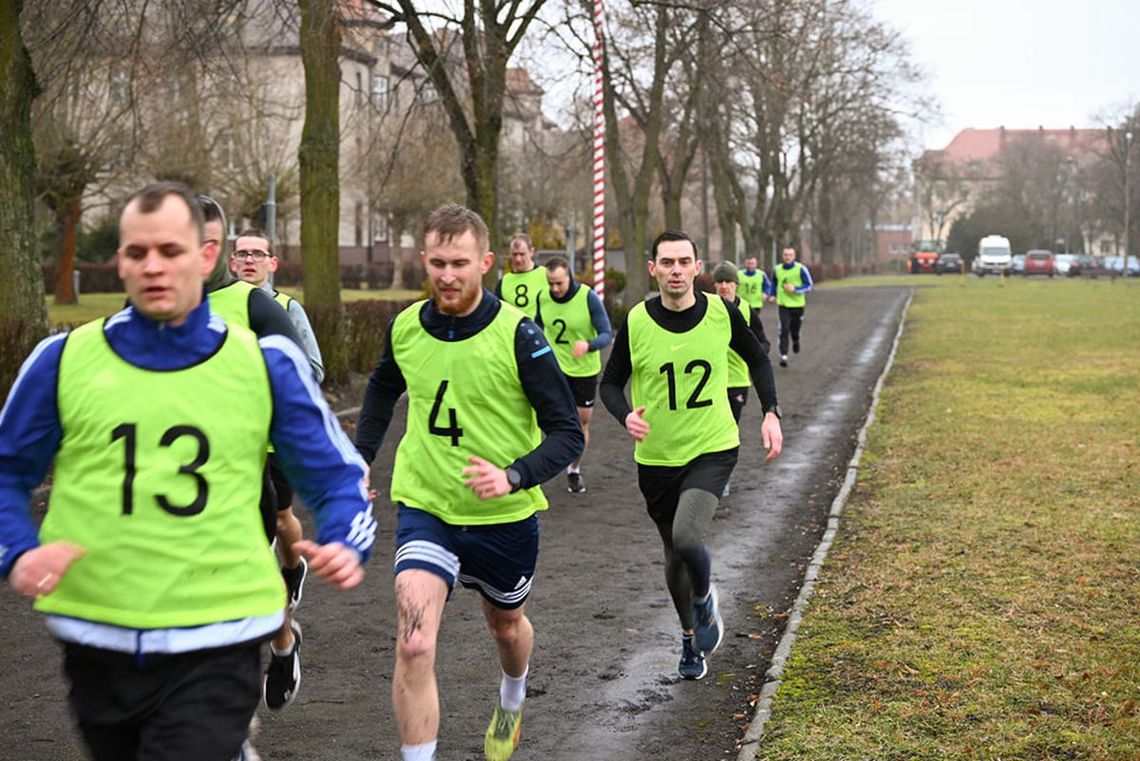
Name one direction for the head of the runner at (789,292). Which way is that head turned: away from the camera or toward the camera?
toward the camera

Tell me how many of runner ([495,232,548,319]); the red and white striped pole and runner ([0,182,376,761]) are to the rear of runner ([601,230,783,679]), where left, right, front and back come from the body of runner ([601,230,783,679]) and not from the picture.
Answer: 2

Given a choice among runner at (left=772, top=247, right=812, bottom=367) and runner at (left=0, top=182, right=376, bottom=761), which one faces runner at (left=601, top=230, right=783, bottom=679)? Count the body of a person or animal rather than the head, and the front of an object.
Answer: runner at (left=772, top=247, right=812, bottom=367)

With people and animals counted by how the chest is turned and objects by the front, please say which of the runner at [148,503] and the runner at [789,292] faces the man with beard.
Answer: the runner at [789,292]

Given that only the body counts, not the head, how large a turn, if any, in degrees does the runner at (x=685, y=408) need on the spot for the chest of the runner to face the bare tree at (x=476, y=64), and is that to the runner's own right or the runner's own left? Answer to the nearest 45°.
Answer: approximately 180°

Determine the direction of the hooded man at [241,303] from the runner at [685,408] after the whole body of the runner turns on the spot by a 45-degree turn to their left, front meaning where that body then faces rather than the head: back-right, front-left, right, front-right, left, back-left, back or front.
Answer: right

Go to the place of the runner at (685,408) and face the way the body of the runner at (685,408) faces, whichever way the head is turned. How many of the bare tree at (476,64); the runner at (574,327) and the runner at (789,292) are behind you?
3

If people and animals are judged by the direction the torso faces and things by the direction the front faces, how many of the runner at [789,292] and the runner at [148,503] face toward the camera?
2

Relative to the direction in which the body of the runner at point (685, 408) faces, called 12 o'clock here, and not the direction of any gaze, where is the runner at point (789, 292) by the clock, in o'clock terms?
the runner at point (789, 292) is roughly at 6 o'clock from the runner at point (685, 408).

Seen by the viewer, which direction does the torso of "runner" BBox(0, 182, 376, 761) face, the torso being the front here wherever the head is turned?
toward the camera

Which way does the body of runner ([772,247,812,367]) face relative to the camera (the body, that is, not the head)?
toward the camera

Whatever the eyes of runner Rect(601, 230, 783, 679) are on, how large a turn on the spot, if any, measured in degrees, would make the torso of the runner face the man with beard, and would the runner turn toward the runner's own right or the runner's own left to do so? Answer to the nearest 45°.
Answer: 0° — they already face them

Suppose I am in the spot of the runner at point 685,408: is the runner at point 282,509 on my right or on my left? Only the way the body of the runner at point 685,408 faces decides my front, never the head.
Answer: on my right
